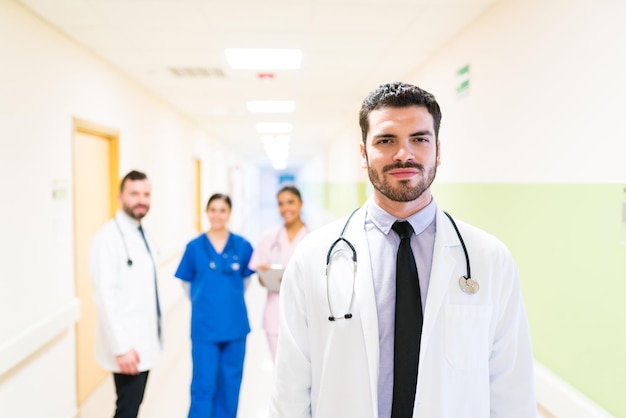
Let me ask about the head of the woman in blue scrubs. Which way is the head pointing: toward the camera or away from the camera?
toward the camera

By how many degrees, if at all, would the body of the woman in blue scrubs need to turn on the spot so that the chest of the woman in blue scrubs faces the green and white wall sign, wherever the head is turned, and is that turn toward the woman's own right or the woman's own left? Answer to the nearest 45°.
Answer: approximately 90° to the woman's own left

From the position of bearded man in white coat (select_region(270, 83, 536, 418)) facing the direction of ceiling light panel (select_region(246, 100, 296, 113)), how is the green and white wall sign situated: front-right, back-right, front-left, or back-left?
front-right

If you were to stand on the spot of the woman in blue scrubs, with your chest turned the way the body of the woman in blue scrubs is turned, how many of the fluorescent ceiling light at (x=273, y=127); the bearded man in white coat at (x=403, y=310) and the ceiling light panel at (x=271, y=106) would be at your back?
2

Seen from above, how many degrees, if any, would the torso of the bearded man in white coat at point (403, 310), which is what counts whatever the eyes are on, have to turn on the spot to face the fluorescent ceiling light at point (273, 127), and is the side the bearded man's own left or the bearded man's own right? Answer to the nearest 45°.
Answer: approximately 180°

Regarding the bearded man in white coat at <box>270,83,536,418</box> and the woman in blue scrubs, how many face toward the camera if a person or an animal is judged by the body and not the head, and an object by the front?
2

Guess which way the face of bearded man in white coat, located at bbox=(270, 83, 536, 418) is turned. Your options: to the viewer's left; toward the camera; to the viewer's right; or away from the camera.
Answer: toward the camera

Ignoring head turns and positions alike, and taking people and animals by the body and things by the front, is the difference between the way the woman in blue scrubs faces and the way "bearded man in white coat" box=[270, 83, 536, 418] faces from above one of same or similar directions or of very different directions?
same or similar directions

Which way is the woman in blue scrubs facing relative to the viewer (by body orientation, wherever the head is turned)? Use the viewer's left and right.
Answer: facing the viewer
